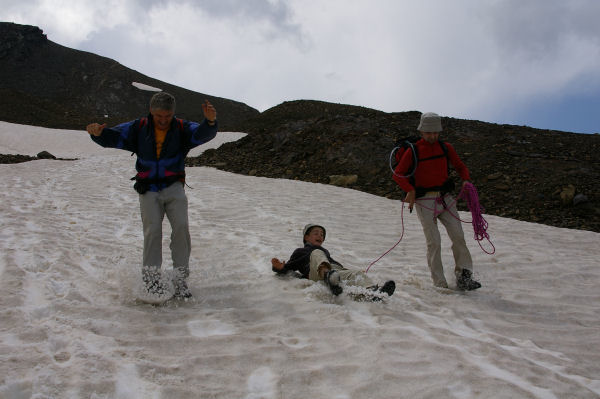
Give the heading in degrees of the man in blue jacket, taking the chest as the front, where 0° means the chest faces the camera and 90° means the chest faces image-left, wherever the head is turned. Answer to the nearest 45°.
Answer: approximately 0°

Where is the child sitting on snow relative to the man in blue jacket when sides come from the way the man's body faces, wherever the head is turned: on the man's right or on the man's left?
on the man's left
